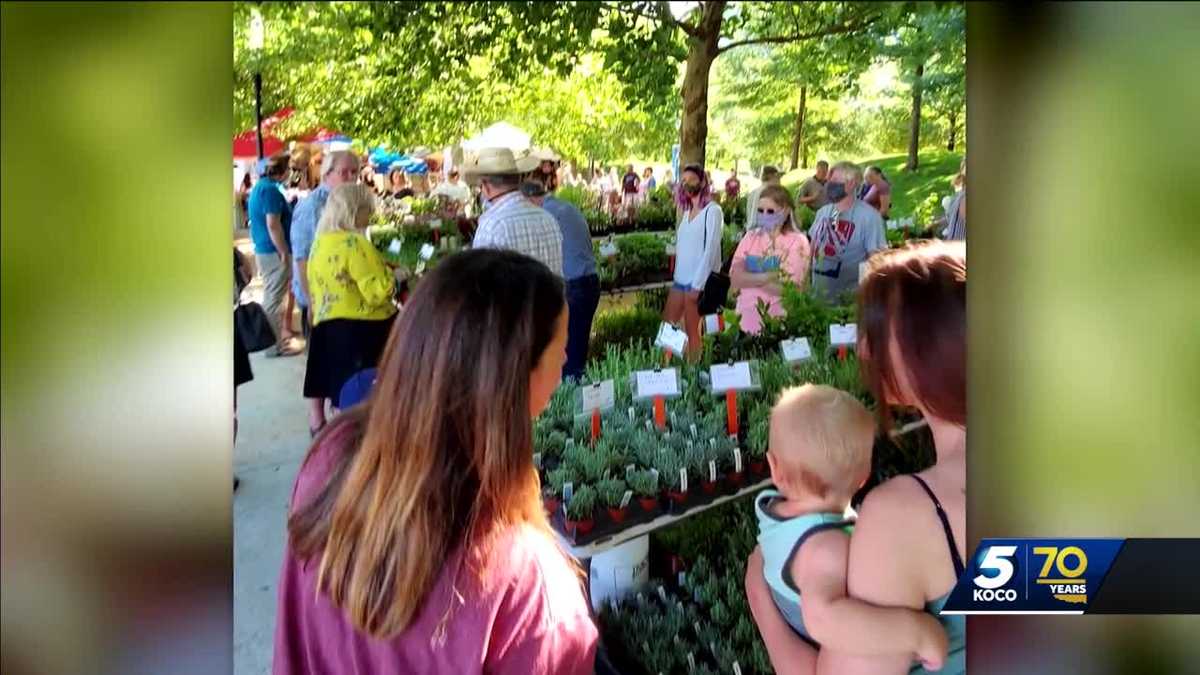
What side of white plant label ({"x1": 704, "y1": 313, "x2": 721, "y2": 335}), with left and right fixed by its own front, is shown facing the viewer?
front

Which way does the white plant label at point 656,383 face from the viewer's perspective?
toward the camera

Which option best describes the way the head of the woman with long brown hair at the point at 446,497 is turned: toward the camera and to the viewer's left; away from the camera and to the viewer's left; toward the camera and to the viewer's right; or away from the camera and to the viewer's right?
away from the camera and to the viewer's right

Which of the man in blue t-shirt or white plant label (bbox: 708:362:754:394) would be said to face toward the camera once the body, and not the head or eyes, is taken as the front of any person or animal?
the white plant label

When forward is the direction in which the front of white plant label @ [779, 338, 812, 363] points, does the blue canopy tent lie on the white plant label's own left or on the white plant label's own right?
on the white plant label's own right

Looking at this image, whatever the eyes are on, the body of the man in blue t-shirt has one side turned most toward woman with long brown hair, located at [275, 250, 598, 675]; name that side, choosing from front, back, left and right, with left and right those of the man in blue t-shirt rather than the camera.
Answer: right

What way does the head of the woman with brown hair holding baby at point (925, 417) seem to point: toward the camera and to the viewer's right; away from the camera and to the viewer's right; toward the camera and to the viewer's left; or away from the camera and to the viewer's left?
away from the camera and to the viewer's left

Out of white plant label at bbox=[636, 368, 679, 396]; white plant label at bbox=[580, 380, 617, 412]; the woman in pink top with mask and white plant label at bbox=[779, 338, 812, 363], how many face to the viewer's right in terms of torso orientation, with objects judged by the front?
0

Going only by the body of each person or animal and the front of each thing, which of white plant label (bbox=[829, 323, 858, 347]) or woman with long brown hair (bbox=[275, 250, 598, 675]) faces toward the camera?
the white plant label
